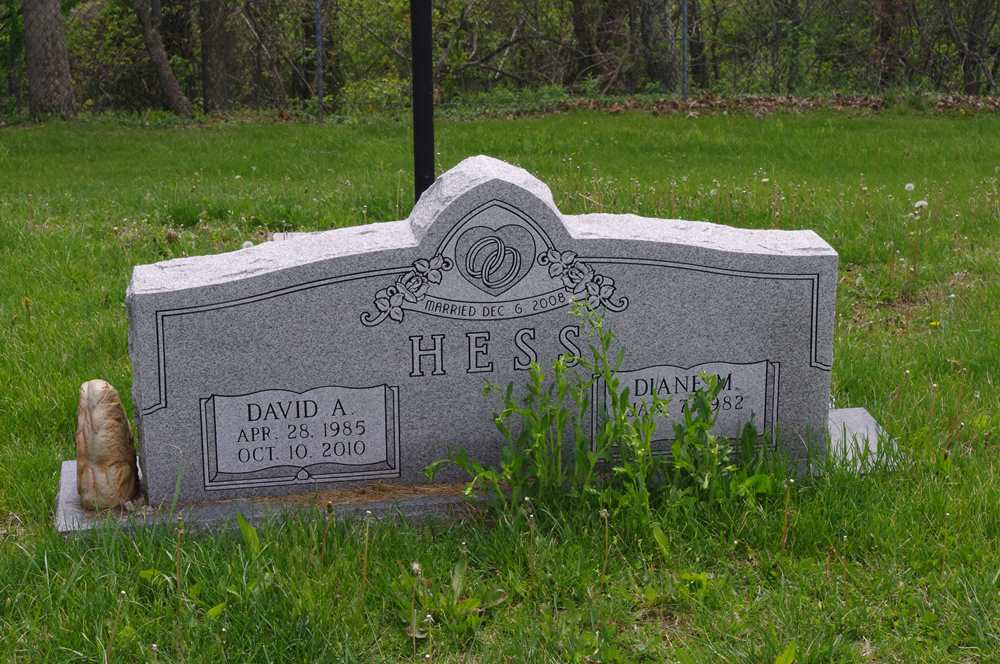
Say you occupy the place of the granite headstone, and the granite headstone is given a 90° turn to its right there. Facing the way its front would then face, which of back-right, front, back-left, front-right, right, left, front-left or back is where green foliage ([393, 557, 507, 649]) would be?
left

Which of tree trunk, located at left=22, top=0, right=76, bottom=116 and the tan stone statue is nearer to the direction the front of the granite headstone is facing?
the tan stone statue

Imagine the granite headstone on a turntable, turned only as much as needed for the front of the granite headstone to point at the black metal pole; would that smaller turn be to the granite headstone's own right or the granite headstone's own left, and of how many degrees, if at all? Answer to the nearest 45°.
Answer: approximately 180°

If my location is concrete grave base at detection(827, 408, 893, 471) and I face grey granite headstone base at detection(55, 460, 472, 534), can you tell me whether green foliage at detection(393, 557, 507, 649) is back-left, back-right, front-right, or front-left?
front-left

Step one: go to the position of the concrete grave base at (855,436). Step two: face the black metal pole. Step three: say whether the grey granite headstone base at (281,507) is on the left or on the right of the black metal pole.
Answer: left

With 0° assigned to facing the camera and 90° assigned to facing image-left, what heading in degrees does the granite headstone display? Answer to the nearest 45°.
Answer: approximately 0°

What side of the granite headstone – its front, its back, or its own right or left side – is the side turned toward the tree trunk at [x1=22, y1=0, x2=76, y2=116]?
back

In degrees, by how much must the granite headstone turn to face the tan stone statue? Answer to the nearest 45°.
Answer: approximately 90° to its right
